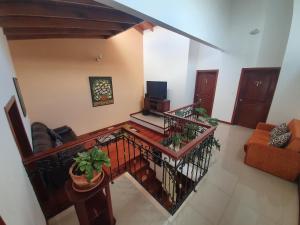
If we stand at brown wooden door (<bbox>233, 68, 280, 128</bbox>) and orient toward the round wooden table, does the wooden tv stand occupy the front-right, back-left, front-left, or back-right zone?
front-right

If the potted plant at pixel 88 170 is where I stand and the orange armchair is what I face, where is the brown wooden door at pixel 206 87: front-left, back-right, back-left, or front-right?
front-left

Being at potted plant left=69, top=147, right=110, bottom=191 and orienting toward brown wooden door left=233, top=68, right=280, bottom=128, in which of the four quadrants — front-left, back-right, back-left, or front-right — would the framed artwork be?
front-left

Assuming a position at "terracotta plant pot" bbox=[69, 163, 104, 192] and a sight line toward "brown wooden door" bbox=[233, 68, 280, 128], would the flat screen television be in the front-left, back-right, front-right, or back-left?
front-left

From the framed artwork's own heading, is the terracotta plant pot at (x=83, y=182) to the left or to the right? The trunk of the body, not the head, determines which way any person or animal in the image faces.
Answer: on its right

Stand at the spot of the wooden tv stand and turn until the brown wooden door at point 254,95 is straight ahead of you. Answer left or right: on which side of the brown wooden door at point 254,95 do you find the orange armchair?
right

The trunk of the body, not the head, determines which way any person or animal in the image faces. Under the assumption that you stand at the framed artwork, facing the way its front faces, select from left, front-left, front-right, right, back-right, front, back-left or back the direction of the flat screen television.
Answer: front-left

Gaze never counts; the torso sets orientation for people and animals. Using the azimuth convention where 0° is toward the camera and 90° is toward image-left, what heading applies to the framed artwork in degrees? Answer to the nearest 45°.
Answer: approximately 315°

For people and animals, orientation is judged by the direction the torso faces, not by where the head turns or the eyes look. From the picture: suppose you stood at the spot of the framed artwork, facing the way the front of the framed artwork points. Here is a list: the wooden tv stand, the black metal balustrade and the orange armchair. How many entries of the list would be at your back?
0

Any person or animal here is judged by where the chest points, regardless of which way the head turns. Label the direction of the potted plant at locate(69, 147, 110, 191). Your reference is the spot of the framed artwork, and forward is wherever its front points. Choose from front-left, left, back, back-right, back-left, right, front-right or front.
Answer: front-right
